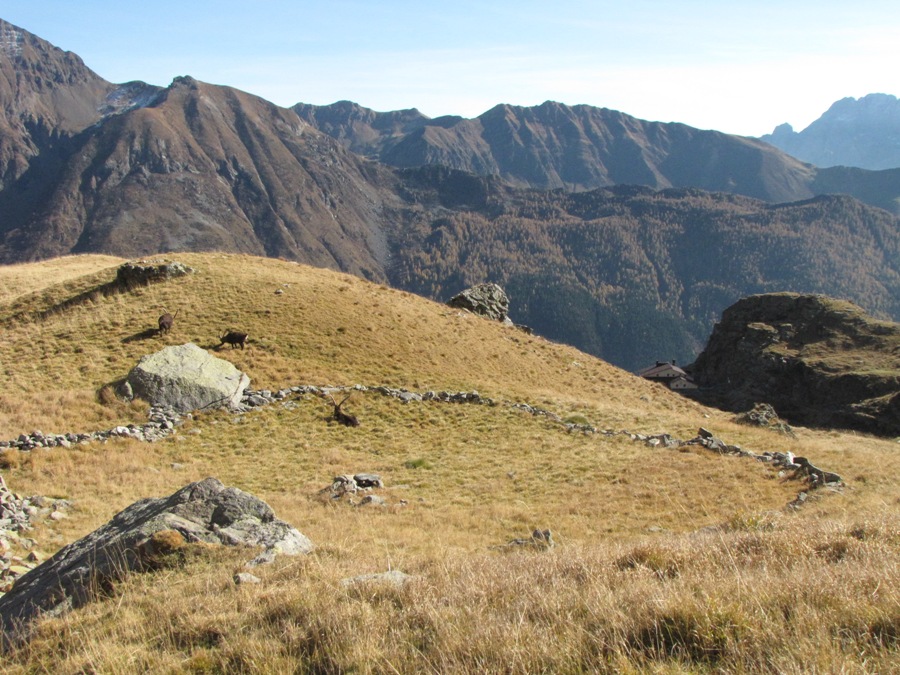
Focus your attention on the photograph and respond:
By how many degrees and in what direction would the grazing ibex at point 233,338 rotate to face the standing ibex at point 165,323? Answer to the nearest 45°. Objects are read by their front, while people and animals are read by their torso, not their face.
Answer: approximately 45° to its right

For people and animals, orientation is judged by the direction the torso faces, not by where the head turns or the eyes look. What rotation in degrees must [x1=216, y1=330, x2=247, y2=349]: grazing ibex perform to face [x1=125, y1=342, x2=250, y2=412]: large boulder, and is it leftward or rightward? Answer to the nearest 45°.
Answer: approximately 90° to its left

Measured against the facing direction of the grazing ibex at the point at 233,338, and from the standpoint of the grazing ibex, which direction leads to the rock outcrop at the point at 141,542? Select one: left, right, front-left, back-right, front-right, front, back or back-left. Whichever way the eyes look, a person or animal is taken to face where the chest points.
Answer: left

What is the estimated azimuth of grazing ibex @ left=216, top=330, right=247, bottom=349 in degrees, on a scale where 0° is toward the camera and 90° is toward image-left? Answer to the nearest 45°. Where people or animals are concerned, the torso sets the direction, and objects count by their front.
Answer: approximately 90°

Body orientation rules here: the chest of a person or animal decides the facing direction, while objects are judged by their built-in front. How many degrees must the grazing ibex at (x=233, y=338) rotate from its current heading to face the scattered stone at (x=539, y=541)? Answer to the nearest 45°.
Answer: approximately 90° to its left

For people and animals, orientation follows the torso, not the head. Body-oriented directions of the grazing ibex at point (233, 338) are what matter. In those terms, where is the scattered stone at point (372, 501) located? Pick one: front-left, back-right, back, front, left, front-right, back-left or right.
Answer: left

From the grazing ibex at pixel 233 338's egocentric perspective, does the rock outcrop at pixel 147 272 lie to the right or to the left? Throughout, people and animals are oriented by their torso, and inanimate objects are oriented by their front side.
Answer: on its right

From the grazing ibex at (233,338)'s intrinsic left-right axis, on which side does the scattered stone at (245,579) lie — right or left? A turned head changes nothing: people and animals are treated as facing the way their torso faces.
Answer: on its left

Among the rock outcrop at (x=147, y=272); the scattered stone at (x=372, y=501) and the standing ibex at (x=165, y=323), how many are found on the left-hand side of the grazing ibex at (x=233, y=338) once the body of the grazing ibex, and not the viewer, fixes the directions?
1

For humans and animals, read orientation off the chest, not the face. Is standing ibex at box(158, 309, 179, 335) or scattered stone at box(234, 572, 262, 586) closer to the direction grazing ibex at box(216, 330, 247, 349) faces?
the standing ibex

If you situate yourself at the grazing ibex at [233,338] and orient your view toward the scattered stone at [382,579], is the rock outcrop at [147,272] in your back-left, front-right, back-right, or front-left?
back-right

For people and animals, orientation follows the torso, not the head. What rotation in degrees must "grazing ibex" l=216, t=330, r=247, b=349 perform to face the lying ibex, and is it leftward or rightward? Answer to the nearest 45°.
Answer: approximately 135° to its left
